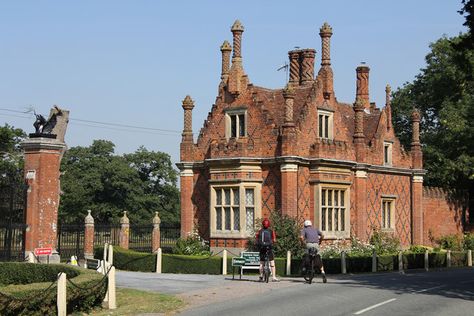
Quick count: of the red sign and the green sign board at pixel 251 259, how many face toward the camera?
2

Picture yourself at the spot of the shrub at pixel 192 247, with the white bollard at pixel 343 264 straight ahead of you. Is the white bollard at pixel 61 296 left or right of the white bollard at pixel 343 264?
right

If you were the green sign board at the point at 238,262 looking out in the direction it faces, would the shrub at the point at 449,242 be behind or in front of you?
behind

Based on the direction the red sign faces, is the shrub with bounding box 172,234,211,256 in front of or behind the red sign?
behind

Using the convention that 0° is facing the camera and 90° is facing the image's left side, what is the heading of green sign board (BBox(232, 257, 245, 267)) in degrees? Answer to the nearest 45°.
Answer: approximately 0°

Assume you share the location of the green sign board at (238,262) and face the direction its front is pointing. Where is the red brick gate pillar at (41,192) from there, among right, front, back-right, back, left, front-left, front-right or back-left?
right

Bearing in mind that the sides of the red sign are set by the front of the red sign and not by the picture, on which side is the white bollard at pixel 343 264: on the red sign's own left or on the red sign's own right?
on the red sign's own left

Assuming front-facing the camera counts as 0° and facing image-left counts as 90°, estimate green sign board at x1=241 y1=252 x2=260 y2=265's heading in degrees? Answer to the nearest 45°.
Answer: approximately 0°

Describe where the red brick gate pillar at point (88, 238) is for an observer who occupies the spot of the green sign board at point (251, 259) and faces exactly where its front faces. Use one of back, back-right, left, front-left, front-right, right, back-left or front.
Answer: back-right

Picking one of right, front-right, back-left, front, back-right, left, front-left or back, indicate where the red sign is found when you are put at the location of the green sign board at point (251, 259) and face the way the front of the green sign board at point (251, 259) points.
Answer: right

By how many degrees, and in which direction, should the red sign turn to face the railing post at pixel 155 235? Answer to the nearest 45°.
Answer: approximately 135° to its left
